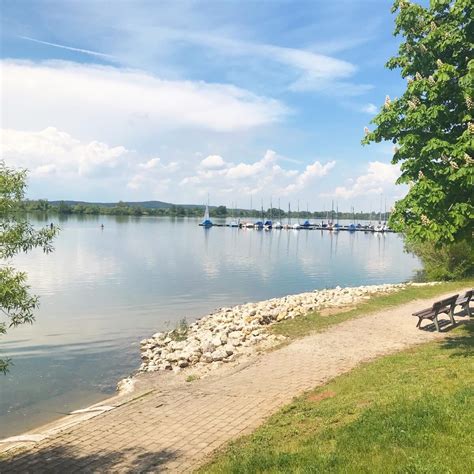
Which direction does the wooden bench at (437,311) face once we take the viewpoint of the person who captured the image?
facing away from the viewer and to the left of the viewer

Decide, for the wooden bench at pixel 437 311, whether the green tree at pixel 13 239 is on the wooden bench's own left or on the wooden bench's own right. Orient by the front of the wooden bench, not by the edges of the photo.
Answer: on the wooden bench's own left
